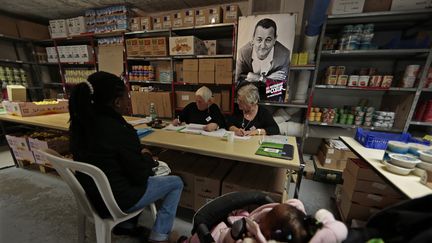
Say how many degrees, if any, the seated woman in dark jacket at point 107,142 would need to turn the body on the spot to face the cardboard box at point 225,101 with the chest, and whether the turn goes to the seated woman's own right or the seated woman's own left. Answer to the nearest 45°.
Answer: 0° — they already face it

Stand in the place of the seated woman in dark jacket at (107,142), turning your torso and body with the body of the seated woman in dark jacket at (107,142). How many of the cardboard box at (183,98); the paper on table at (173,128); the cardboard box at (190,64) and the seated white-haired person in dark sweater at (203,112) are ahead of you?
4

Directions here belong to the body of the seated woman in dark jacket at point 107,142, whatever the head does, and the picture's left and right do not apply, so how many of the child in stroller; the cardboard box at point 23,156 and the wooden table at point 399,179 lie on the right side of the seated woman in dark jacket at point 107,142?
2

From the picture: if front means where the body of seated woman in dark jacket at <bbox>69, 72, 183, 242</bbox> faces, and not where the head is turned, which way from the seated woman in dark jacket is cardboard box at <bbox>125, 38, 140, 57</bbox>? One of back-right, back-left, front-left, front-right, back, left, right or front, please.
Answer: front-left

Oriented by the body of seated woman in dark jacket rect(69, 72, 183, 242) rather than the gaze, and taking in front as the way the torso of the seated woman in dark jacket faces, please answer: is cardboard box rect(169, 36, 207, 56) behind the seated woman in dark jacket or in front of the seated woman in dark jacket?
in front

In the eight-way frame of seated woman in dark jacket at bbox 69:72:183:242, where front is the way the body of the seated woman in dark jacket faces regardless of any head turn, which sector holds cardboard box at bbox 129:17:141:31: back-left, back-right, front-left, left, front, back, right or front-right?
front-left

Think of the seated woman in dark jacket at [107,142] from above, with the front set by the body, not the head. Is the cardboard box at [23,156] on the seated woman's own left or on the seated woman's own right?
on the seated woman's own left

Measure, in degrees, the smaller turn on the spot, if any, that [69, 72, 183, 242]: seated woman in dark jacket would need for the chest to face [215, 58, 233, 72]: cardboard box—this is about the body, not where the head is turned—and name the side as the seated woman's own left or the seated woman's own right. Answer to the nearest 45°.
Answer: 0° — they already face it

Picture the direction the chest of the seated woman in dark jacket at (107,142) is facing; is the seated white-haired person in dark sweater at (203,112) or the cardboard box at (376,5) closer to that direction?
the seated white-haired person in dark sweater

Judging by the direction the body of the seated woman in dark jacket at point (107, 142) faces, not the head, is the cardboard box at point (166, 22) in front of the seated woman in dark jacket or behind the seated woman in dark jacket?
in front

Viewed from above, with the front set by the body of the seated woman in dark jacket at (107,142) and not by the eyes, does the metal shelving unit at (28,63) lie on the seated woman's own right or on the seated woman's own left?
on the seated woman's own left

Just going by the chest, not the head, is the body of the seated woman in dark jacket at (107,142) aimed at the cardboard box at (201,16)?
yes

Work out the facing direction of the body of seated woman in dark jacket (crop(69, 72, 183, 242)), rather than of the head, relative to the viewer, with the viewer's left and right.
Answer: facing away from the viewer and to the right of the viewer
